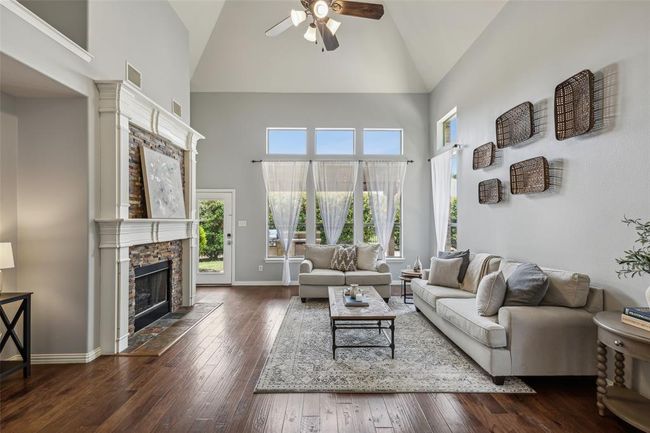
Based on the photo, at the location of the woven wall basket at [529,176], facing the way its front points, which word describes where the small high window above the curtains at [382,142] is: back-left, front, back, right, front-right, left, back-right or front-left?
right

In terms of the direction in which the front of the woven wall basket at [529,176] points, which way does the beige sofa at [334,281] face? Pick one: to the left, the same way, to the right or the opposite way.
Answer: to the left

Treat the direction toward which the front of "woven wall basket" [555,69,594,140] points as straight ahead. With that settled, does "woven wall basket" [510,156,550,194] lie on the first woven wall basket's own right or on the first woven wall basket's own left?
on the first woven wall basket's own right

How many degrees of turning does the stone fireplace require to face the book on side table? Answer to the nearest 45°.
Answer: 0° — it already faces it

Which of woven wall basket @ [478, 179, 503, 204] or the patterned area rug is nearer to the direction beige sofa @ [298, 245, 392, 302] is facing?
the patterned area rug

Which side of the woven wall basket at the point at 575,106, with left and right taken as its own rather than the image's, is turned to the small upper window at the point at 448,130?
right

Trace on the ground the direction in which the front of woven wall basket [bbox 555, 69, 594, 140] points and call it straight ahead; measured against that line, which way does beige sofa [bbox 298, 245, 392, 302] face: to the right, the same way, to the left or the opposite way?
to the left
